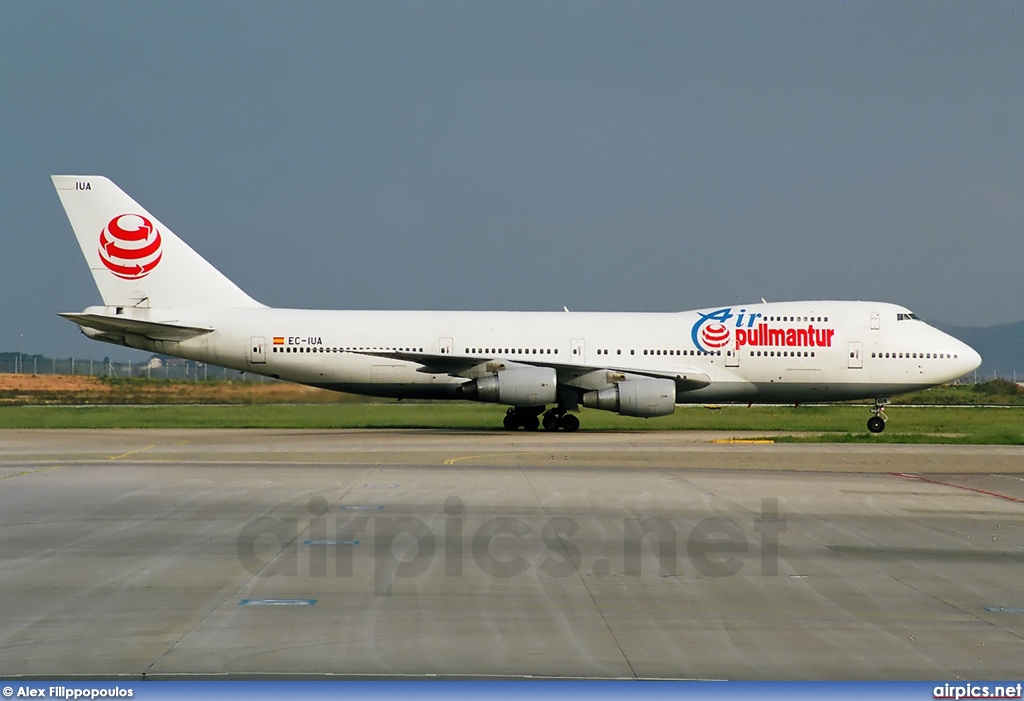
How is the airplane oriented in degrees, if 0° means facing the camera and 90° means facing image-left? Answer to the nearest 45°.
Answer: approximately 270°
